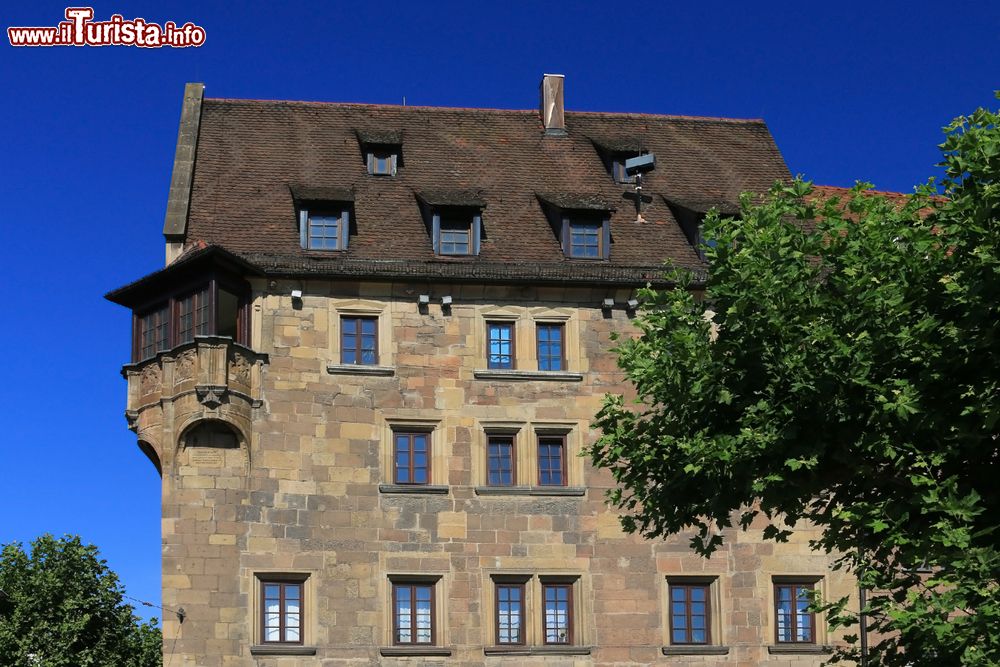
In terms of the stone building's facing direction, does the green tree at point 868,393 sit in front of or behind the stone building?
in front

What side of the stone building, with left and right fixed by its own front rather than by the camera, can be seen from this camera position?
front
